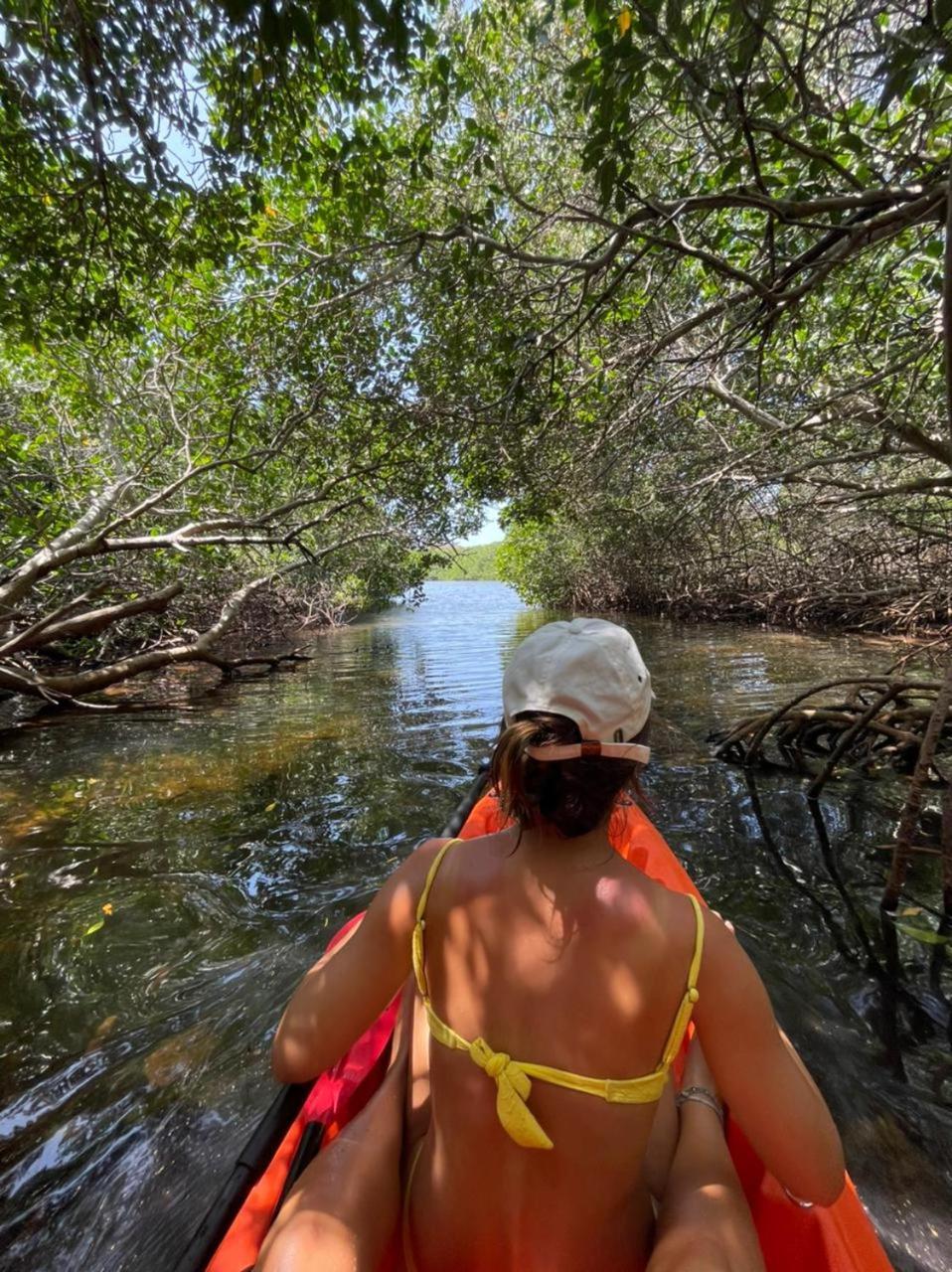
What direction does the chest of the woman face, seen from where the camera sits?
away from the camera

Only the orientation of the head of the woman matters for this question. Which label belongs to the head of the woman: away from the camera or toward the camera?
away from the camera

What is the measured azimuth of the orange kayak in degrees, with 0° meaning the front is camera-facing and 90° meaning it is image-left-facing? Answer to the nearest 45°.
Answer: approximately 180°

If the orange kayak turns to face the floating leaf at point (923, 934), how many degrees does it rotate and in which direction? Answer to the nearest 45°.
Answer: approximately 45° to its right
